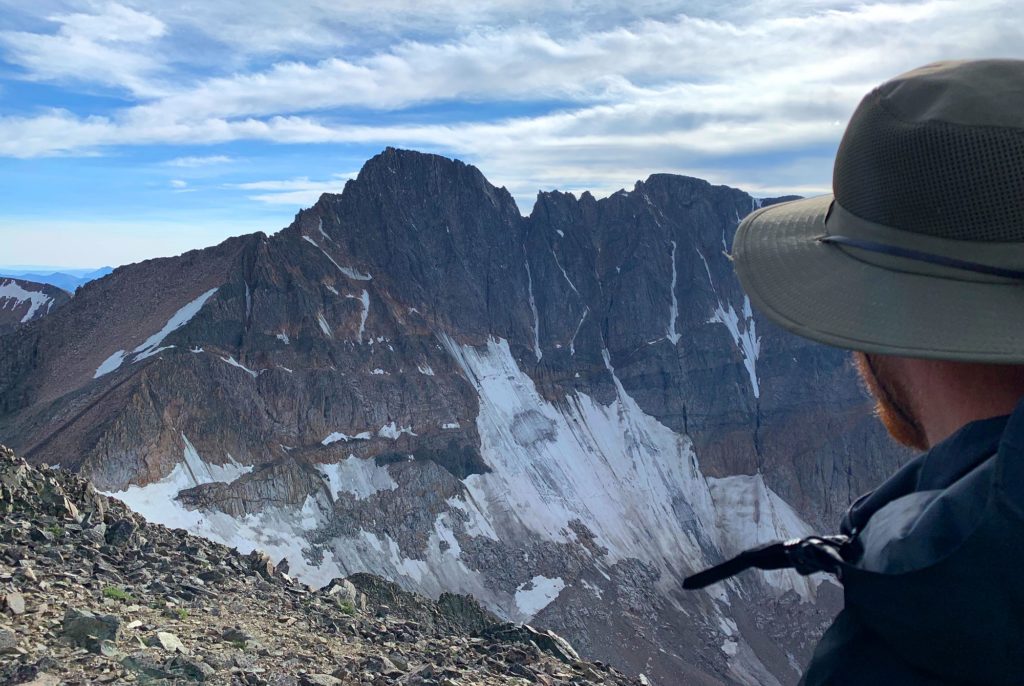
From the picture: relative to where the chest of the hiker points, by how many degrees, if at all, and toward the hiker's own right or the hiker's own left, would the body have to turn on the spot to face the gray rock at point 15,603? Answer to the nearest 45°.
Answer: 0° — they already face it

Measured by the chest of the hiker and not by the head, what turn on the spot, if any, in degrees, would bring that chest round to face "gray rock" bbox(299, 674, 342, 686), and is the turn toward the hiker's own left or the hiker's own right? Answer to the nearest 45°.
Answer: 0° — they already face it

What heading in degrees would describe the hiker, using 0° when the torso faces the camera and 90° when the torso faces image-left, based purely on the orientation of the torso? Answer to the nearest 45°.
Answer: approximately 135°
